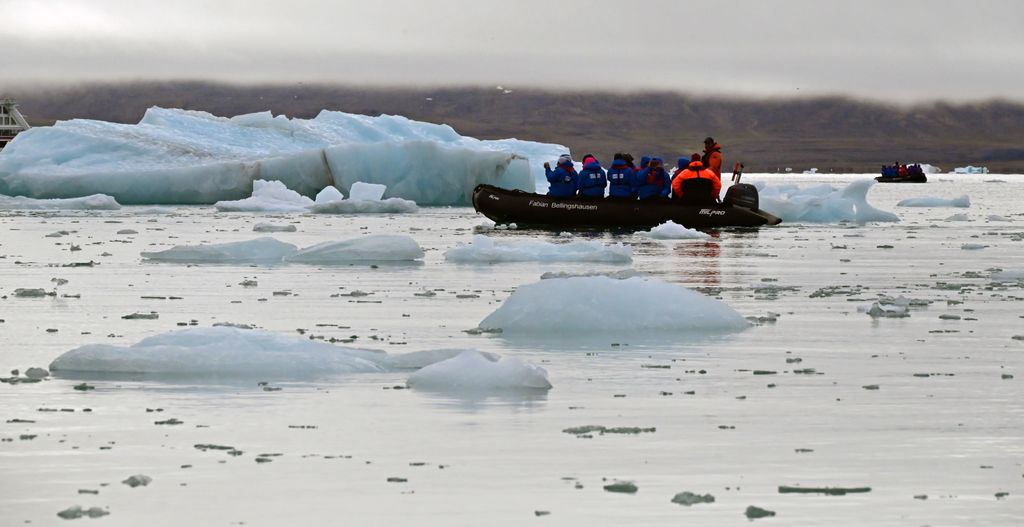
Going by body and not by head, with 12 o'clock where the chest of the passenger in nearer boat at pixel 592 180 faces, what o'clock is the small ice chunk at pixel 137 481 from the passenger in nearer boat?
The small ice chunk is roughly at 6 o'clock from the passenger in nearer boat.

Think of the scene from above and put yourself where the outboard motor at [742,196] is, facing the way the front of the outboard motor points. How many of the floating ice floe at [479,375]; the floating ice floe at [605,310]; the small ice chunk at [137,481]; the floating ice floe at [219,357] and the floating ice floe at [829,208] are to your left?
4

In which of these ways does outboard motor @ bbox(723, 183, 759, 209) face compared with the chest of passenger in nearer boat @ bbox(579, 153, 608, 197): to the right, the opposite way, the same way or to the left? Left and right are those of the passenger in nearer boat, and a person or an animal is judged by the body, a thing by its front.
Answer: to the left

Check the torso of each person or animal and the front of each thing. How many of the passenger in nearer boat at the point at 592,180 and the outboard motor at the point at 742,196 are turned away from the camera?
1

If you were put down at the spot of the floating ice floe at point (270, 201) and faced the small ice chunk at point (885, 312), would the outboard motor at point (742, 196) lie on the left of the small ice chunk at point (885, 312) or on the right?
left

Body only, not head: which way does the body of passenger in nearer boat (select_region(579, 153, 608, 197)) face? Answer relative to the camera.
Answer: away from the camera

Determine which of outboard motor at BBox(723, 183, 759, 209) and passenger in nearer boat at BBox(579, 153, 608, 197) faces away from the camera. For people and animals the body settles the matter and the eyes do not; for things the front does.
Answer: the passenger in nearer boat

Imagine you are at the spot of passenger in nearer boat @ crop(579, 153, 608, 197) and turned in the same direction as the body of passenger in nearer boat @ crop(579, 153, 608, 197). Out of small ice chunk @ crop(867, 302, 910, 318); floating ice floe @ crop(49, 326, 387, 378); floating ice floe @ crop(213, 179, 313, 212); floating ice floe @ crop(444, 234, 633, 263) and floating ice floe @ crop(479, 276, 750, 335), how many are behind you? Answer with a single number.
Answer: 4

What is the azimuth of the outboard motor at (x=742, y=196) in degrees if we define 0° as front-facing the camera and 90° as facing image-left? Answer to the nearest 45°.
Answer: approximately 90°

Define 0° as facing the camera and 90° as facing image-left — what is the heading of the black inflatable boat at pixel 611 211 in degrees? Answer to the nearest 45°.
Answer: approximately 90°

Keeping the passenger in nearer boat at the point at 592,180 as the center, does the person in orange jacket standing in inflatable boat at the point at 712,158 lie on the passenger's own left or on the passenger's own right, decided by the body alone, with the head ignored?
on the passenger's own right
